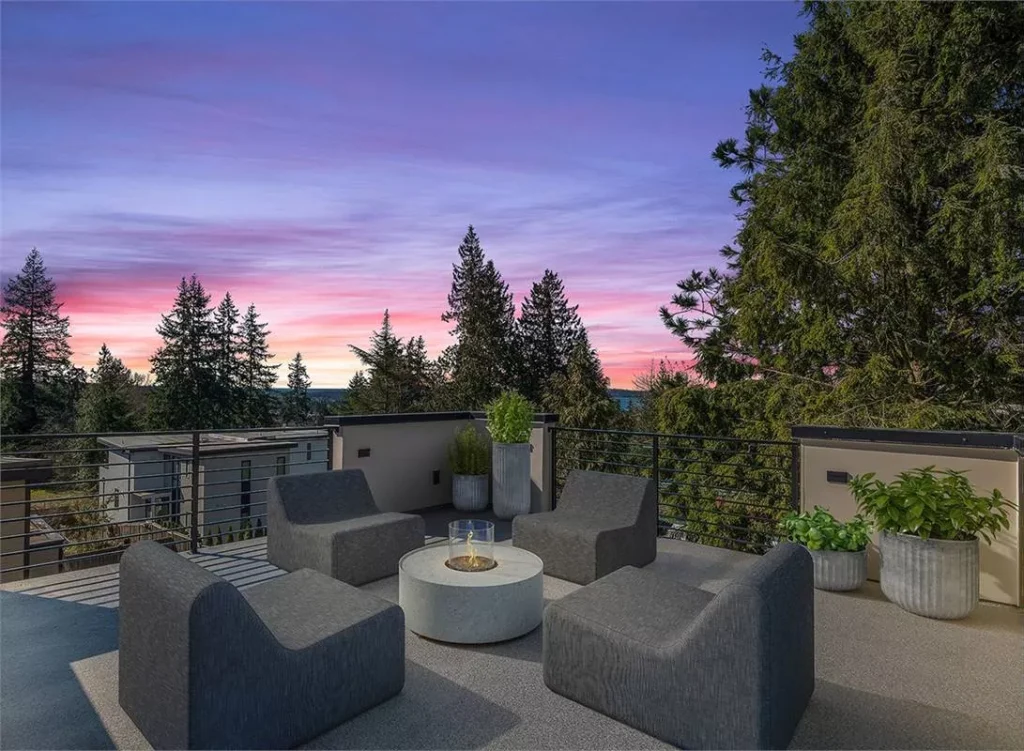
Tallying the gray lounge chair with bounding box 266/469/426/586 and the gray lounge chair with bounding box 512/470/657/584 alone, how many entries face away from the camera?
0

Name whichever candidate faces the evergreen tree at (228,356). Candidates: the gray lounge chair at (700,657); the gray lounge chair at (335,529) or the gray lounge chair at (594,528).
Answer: the gray lounge chair at (700,657)

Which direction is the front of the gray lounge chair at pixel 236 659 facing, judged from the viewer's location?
facing away from the viewer and to the right of the viewer

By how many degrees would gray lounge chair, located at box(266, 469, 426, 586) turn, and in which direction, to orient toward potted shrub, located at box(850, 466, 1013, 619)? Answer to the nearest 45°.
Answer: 0° — it already faces it

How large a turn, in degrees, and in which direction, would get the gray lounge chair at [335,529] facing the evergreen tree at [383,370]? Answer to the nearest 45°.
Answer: approximately 135° to its left

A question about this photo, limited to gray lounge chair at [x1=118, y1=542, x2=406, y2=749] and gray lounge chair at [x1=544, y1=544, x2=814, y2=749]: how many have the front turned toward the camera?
0

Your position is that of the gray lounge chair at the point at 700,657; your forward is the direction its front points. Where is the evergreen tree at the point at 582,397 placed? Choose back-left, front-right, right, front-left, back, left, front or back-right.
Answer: front-right

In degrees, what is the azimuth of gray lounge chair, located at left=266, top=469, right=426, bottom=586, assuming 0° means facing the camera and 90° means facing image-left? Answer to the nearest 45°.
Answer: approximately 315°

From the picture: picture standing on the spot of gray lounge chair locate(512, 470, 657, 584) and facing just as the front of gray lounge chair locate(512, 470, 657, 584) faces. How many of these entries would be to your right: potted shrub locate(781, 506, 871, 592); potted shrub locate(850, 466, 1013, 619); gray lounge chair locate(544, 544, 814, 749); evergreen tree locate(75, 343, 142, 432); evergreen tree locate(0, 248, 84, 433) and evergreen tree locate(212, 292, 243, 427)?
3

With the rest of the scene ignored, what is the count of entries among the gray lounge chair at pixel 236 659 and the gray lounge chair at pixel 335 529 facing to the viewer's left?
0

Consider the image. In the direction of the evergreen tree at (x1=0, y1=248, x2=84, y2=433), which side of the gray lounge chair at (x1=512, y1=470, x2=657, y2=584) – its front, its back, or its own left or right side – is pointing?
right

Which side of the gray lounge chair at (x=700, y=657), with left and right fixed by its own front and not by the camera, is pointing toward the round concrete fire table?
front

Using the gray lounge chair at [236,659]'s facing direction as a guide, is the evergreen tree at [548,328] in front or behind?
in front

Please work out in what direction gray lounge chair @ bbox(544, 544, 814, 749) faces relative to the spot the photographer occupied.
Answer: facing away from the viewer and to the left of the viewer

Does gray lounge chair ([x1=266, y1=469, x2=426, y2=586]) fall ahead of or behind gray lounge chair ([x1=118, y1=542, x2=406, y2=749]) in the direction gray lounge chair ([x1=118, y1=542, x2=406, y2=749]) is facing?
ahead

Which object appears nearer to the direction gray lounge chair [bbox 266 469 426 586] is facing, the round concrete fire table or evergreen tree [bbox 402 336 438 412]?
the round concrete fire table
